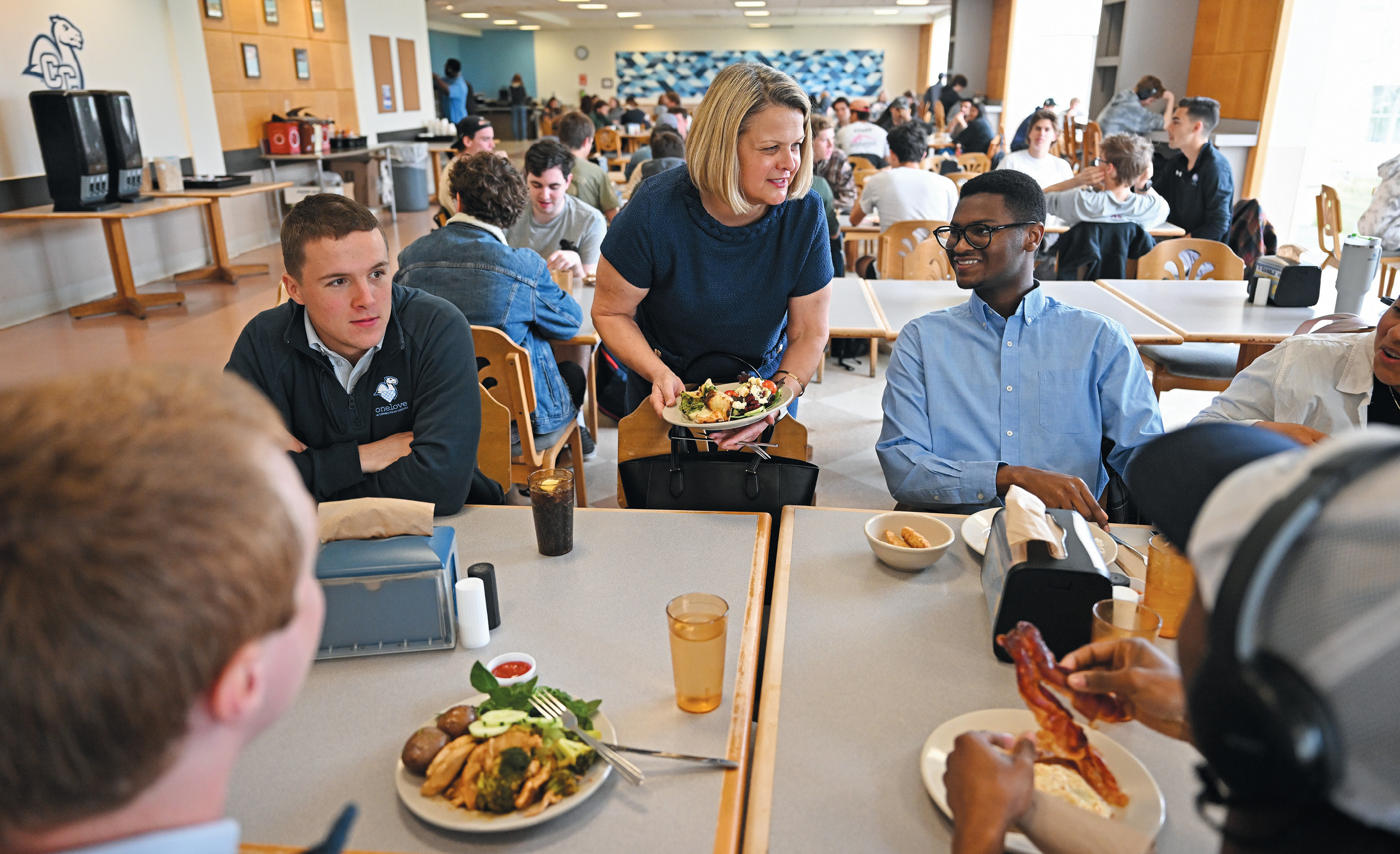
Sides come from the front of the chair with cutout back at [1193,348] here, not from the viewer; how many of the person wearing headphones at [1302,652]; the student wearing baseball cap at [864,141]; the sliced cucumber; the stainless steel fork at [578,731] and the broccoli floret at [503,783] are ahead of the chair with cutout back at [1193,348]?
4

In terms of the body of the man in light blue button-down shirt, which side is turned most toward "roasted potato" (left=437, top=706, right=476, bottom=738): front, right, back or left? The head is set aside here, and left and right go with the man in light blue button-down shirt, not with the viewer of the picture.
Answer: front

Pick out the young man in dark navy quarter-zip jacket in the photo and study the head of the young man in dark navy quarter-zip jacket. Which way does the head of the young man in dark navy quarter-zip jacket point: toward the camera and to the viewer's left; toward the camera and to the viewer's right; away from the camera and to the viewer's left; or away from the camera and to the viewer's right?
toward the camera and to the viewer's right

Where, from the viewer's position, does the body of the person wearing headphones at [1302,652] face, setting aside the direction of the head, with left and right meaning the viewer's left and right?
facing away from the viewer and to the left of the viewer

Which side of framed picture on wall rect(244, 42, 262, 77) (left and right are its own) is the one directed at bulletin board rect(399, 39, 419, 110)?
left

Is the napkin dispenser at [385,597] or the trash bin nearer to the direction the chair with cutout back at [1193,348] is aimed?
the napkin dispenser

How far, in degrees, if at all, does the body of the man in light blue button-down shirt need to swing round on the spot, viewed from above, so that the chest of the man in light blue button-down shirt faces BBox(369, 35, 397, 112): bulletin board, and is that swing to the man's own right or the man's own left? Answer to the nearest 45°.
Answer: approximately 135° to the man's own right

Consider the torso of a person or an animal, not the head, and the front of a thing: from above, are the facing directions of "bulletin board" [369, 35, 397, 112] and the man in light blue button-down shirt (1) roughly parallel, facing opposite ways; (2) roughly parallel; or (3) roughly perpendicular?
roughly perpendicular

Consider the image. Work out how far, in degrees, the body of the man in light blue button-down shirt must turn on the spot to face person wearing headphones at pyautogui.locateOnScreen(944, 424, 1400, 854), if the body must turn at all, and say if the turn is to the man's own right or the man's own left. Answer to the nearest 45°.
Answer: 0° — they already face them

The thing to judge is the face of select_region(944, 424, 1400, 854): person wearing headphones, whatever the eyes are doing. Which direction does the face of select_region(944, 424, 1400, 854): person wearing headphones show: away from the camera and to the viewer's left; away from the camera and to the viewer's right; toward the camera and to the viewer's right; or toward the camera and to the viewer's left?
away from the camera and to the viewer's left

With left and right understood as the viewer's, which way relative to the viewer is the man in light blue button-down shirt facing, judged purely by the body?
facing the viewer
